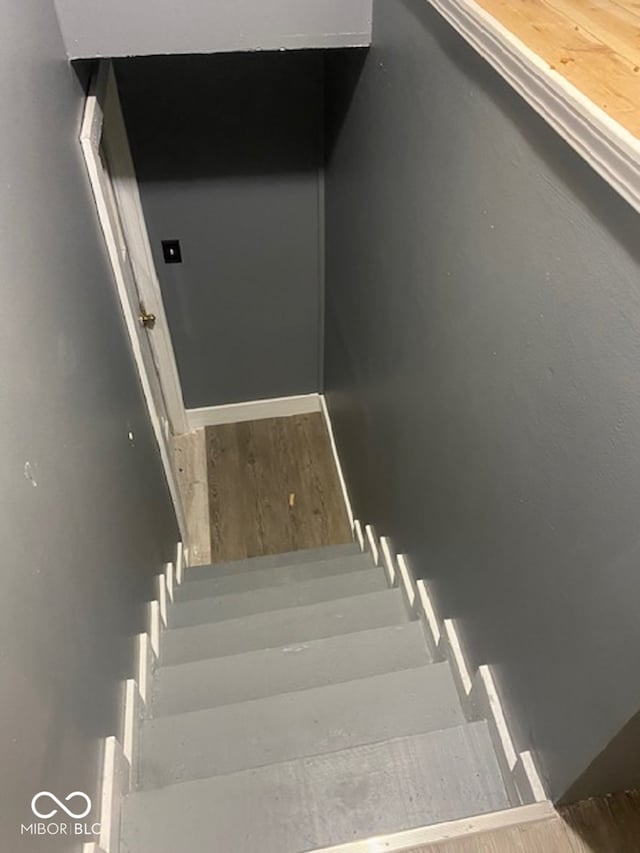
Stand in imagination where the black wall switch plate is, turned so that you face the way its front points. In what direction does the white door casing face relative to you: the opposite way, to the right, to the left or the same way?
to the left

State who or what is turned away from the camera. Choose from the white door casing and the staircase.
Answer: the staircase

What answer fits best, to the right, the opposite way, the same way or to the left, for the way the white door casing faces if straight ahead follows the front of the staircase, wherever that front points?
to the right

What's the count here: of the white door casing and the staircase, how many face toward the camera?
0

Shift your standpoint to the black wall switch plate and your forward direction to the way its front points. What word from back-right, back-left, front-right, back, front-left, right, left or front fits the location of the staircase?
front

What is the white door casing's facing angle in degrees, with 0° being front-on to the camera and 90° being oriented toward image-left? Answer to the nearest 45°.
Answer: approximately 270°

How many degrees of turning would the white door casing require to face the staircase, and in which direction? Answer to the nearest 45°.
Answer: approximately 90° to its right

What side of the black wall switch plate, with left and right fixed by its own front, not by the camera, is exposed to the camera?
front

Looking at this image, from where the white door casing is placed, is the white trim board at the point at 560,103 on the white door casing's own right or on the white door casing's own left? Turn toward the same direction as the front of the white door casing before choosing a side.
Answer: on the white door casing's own right

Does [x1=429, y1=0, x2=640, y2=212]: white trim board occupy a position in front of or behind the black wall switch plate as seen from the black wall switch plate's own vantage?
in front

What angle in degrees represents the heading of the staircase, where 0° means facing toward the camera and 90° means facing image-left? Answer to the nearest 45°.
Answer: approximately 180°

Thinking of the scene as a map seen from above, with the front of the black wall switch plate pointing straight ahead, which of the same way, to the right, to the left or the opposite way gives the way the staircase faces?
the opposite way
